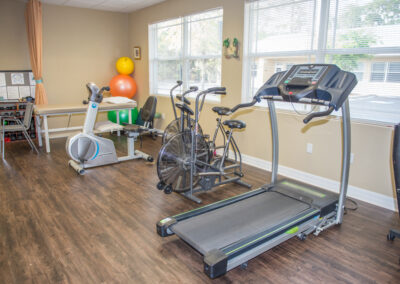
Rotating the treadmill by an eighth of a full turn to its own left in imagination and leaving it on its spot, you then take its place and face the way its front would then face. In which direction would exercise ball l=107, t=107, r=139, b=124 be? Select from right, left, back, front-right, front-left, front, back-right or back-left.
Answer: front-left

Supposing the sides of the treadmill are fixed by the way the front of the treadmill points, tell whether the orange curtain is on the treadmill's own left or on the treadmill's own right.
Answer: on the treadmill's own left

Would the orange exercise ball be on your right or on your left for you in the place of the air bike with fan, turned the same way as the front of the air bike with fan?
on your right

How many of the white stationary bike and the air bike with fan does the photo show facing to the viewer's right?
0

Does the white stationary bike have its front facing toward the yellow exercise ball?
no

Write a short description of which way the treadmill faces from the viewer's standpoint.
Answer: facing away from the viewer and to the right of the viewer

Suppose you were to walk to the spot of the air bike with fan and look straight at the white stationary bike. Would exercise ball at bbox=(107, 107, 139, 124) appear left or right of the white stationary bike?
right

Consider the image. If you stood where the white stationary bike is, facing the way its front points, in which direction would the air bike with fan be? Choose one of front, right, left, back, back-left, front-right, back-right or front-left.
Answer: left

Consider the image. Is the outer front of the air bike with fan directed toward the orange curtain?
no

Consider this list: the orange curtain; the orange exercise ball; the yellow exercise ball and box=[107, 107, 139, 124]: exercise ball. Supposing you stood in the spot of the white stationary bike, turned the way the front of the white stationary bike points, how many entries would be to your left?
0

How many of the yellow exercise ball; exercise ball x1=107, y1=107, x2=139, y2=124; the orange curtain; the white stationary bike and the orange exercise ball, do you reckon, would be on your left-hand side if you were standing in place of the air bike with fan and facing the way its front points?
0

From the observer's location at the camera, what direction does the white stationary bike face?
facing the viewer and to the left of the viewer

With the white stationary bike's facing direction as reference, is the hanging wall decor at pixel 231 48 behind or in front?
behind

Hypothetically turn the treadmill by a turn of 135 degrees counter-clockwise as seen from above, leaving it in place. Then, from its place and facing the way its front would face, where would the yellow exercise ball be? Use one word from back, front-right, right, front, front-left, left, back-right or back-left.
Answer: front-right

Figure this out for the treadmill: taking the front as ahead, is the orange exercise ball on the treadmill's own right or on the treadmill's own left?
on the treadmill's own left

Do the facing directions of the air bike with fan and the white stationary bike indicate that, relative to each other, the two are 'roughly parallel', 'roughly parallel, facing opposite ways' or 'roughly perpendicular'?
roughly parallel

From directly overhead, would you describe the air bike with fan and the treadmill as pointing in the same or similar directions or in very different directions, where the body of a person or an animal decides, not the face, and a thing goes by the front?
very different directions

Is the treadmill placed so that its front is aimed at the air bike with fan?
no

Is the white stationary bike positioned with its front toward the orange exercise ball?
no

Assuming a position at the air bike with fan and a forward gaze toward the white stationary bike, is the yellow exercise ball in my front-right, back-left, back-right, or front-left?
front-right

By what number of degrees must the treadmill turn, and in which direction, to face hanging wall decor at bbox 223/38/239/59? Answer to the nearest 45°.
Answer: approximately 45° to its left

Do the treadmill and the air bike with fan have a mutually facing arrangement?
no
